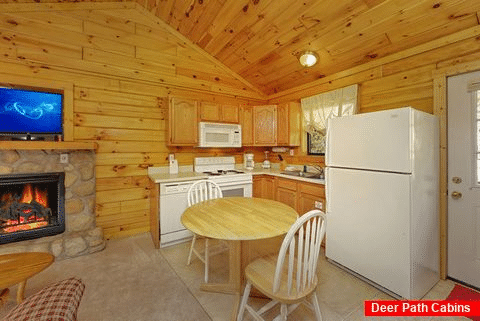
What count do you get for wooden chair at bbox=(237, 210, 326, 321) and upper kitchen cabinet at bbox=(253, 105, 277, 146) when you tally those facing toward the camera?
1

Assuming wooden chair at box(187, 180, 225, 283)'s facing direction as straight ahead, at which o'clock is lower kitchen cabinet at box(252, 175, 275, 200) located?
The lower kitchen cabinet is roughly at 9 o'clock from the wooden chair.

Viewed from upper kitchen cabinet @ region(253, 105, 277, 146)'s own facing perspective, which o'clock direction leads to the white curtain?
The white curtain is roughly at 10 o'clock from the upper kitchen cabinet.

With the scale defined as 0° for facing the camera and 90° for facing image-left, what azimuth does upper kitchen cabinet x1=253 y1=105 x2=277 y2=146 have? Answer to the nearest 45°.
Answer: approximately 0°

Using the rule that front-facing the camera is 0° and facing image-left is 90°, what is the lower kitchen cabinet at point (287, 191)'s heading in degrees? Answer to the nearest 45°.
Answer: approximately 45°

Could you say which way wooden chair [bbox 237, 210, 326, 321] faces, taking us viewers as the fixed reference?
facing away from the viewer and to the left of the viewer

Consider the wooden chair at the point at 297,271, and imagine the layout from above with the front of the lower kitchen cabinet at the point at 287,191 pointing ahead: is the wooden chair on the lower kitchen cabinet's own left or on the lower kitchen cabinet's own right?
on the lower kitchen cabinet's own left
